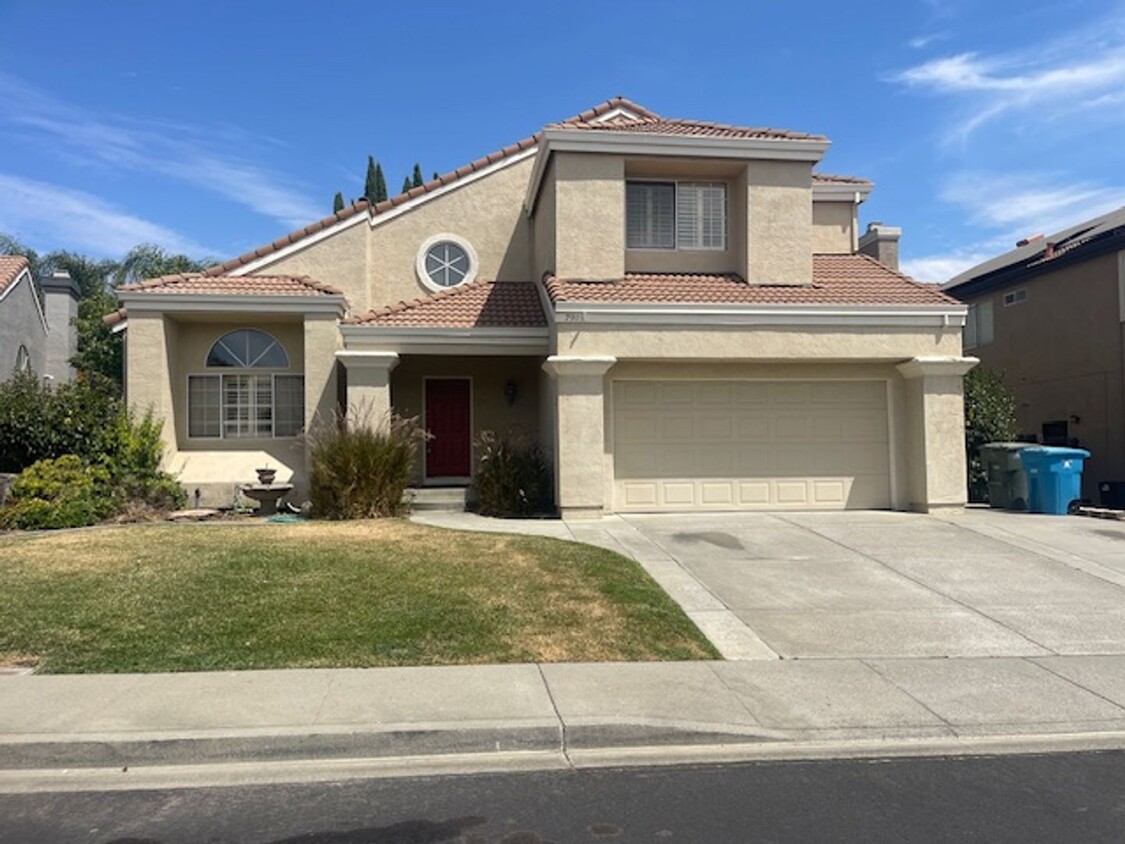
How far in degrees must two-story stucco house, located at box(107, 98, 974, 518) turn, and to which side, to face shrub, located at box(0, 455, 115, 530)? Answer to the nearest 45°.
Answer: approximately 90° to its right

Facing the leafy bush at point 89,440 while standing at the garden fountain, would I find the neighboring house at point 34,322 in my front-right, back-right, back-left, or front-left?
front-right

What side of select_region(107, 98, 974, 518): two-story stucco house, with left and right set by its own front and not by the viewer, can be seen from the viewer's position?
front

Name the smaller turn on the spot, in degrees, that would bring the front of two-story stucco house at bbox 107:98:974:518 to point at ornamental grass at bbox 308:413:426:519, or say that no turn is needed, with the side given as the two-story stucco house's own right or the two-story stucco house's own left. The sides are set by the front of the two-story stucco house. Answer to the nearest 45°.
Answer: approximately 90° to the two-story stucco house's own right

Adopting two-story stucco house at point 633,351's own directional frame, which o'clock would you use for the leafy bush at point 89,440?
The leafy bush is roughly at 3 o'clock from the two-story stucco house.

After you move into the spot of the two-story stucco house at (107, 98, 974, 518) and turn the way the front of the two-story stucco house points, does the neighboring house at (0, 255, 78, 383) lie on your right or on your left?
on your right

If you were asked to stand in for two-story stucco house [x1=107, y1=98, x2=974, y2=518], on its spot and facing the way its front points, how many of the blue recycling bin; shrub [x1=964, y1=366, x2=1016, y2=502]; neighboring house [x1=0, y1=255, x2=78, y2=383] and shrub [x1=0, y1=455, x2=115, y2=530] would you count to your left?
2

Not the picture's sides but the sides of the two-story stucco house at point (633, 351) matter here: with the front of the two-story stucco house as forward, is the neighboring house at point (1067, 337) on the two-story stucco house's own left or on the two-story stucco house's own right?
on the two-story stucco house's own left

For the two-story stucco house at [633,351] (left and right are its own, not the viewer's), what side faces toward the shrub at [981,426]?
left

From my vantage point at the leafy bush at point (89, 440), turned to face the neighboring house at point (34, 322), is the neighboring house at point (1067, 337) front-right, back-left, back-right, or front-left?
back-right

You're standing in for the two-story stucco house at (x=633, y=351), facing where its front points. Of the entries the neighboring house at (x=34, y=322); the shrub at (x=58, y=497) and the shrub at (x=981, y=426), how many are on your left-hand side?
1

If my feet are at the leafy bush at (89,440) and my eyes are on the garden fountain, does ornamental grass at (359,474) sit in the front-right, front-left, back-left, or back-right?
front-right

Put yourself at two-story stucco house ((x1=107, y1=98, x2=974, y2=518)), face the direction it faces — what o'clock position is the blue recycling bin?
The blue recycling bin is roughly at 9 o'clock from the two-story stucco house.
